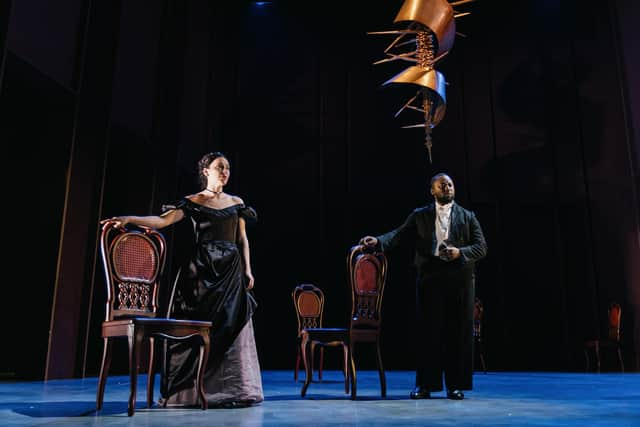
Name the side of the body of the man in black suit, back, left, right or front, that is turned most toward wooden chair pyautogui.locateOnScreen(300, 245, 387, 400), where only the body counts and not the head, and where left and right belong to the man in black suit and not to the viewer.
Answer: right

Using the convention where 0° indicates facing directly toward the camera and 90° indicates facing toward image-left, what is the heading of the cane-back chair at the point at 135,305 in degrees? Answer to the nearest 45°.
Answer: approximately 315°

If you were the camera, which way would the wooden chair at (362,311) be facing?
facing away from the viewer and to the left of the viewer

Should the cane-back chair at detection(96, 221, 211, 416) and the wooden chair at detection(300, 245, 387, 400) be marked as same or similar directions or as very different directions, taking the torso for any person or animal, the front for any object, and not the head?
very different directions

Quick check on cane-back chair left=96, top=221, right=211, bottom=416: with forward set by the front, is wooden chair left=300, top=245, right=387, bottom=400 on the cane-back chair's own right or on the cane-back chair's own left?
on the cane-back chair's own left

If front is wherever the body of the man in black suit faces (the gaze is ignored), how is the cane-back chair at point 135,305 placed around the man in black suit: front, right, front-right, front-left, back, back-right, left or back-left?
front-right

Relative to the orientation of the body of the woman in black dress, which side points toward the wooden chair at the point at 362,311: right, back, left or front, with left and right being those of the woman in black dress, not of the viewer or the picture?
left
